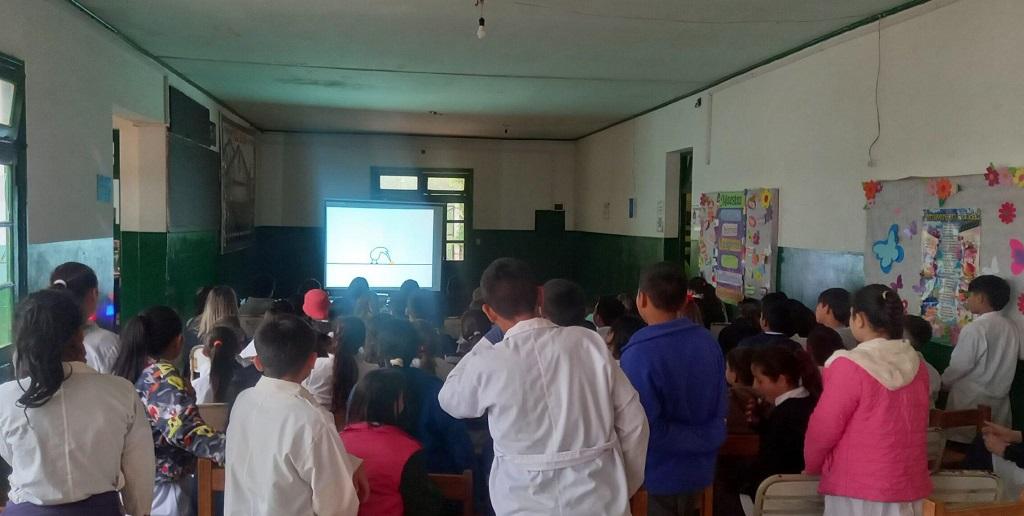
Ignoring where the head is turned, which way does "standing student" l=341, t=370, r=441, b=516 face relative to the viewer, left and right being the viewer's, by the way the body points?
facing away from the viewer

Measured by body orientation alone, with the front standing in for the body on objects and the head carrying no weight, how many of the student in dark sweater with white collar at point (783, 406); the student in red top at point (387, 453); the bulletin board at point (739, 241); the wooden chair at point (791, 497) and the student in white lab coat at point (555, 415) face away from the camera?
3

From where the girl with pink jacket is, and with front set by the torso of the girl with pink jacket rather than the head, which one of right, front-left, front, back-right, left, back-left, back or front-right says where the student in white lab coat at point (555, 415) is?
left

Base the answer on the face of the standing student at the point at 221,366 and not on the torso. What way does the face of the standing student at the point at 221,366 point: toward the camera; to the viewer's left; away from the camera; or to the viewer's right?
away from the camera

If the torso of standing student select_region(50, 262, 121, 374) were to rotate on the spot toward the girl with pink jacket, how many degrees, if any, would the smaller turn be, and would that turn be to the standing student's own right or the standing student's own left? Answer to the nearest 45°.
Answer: approximately 90° to the standing student's own right

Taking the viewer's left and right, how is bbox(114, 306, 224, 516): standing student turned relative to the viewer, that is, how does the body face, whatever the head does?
facing away from the viewer and to the right of the viewer

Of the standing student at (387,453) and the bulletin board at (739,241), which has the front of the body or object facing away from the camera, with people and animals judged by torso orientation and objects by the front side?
the standing student

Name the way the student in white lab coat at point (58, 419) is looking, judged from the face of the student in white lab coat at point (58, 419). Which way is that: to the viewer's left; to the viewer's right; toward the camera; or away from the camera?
away from the camera

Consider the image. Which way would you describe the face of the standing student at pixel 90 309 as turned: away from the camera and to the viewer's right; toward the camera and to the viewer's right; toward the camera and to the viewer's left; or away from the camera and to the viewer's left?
away from the camera and to the viewer's right

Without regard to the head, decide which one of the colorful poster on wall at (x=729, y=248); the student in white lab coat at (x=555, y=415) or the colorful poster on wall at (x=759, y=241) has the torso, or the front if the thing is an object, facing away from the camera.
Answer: the student in white lab coat

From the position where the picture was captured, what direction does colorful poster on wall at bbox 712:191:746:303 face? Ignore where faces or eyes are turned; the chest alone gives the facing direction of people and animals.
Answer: facing the viewer and to the left of the viewer

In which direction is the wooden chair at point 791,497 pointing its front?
away from the camera

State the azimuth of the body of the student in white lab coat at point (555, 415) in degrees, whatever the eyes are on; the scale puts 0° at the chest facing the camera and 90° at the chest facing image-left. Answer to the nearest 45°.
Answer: approximately 180°

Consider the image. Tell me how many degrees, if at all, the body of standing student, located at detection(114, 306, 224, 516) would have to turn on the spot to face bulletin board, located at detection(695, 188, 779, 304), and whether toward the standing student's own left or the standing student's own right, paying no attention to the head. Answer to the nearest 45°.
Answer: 0° — they already face it

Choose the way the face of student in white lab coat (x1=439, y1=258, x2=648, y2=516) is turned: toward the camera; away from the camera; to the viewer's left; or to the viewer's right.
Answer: away from the camera

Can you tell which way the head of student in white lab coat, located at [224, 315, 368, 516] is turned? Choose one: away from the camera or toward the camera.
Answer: away from the camera

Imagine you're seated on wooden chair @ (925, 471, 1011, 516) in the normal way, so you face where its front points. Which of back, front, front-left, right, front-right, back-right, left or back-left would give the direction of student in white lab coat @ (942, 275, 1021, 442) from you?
front-right

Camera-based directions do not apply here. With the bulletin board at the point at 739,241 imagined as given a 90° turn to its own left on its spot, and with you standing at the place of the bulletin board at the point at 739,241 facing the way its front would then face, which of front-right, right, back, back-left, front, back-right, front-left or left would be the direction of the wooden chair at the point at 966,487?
front-right
